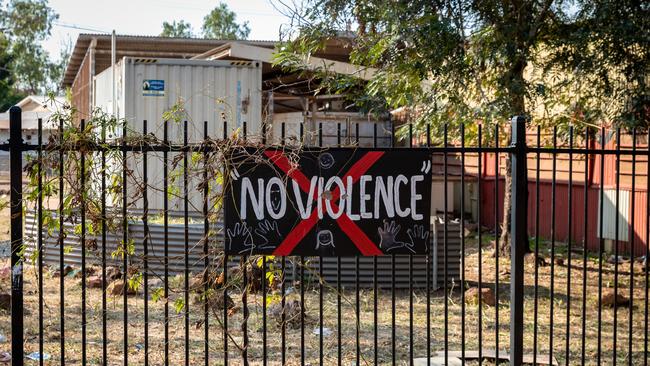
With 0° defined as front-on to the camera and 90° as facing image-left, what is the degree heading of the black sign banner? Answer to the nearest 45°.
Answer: approximately 0°

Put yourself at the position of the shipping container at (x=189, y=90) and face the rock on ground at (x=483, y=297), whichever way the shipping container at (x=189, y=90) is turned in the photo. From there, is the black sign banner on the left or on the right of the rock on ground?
right

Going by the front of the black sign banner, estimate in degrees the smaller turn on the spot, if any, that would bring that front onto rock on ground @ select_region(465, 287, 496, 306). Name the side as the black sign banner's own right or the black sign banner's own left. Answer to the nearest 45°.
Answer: approximately 135° to the black sign banner's own left

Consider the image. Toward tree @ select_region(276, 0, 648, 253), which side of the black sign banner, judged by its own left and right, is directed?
back

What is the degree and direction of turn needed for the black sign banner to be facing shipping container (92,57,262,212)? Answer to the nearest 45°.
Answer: approximately 180°
